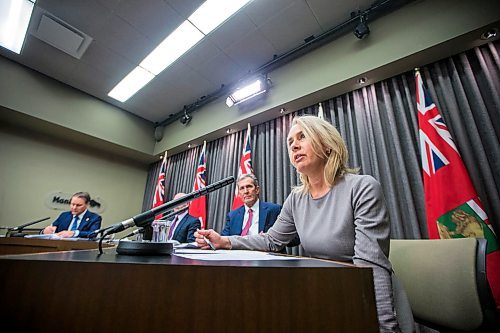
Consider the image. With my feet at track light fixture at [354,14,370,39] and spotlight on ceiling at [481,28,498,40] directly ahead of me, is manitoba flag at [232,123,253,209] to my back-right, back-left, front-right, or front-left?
back-left

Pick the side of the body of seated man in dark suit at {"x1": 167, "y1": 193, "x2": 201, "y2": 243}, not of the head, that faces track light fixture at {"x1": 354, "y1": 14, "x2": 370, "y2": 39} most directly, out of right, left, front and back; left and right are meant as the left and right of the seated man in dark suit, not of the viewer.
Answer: left

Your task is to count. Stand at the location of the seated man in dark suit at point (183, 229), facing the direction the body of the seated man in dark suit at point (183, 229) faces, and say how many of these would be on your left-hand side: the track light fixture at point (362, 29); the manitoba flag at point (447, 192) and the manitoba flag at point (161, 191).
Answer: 2

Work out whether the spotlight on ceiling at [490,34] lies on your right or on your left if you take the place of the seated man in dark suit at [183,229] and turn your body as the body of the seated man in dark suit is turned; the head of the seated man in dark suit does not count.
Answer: on your left

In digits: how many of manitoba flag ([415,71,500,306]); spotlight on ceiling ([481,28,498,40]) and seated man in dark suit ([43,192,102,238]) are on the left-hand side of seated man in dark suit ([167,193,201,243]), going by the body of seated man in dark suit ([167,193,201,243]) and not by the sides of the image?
2

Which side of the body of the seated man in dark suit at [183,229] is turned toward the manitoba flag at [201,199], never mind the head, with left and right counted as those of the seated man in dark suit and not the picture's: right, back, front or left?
back

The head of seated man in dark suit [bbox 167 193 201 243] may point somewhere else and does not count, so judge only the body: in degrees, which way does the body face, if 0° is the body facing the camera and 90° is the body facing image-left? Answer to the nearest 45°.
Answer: approximately 45°
